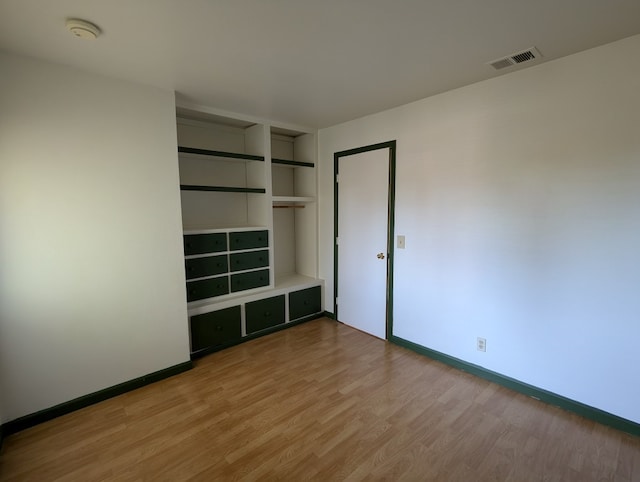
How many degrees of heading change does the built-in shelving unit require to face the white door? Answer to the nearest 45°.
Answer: approximately 45° to its left

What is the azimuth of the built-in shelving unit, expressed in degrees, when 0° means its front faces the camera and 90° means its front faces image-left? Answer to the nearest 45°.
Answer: approximately 315°

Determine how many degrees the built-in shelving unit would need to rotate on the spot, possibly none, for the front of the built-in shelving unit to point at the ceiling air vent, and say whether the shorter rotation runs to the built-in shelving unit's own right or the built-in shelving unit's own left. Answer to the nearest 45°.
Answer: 0° — it already faces it

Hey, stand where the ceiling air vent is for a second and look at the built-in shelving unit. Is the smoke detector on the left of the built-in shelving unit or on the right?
left

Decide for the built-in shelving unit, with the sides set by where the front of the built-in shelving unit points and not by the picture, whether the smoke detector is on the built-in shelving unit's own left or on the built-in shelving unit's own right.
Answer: on the built-in shelving unit's own right
